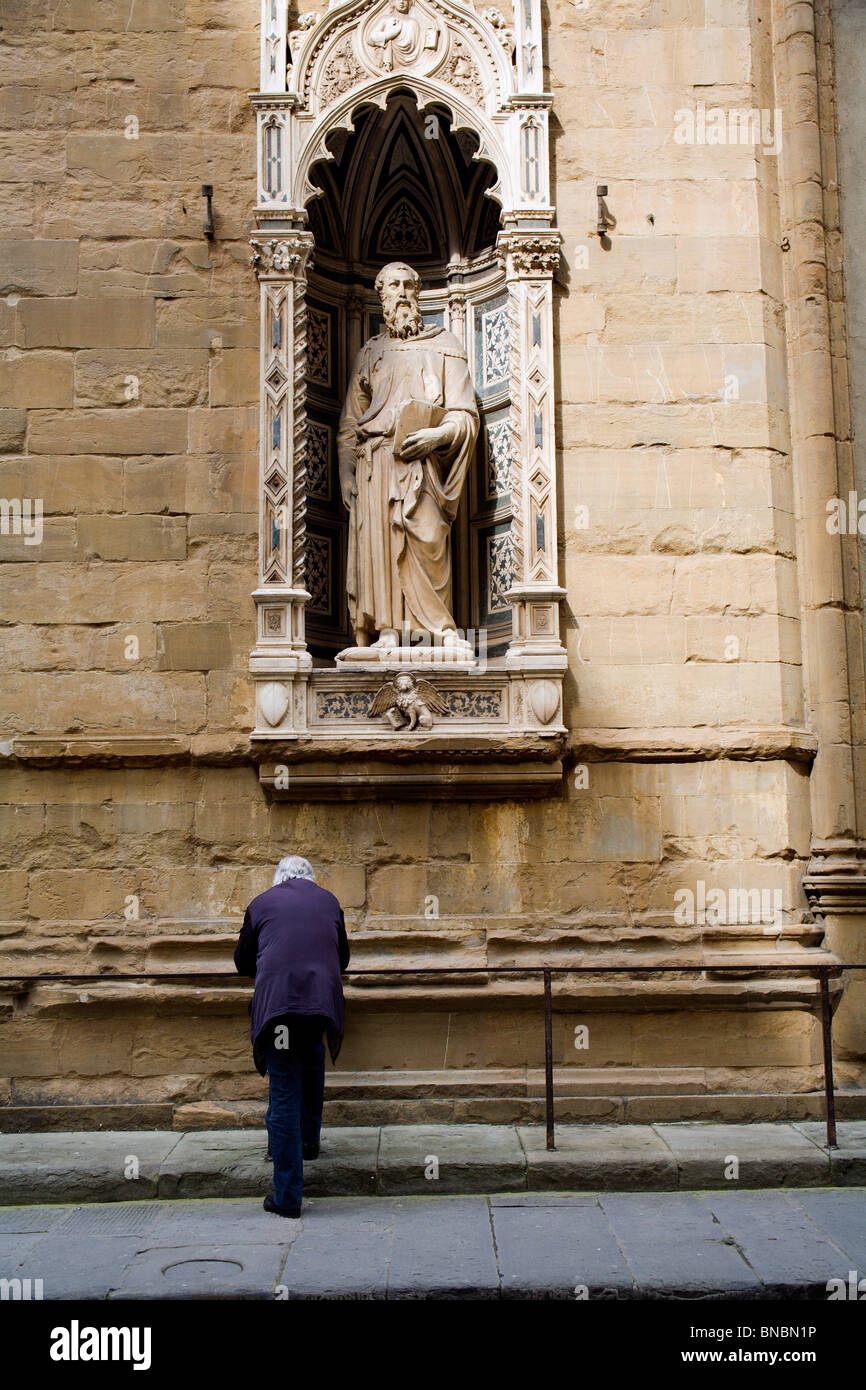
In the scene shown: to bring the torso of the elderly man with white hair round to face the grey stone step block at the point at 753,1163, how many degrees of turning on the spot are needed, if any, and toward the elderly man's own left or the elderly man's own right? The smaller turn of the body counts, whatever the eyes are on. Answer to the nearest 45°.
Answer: approximately 90° to the elderly man's own right

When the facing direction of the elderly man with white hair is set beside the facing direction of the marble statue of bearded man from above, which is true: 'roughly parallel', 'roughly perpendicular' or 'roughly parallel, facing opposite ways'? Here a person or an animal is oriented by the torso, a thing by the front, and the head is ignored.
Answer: roughly parallel, facing opposite ways

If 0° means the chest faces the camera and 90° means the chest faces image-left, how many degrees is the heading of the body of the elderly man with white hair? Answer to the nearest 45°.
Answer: approximately 180°

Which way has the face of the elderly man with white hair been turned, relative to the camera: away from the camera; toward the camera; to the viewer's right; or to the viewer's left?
away from the camera

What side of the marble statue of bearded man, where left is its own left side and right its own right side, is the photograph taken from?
front

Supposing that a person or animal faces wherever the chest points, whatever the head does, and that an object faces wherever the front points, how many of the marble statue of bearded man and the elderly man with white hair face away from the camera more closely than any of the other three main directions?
1

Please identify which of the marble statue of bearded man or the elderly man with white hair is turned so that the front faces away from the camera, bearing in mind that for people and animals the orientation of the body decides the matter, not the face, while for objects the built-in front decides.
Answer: the elderly man with white hair
